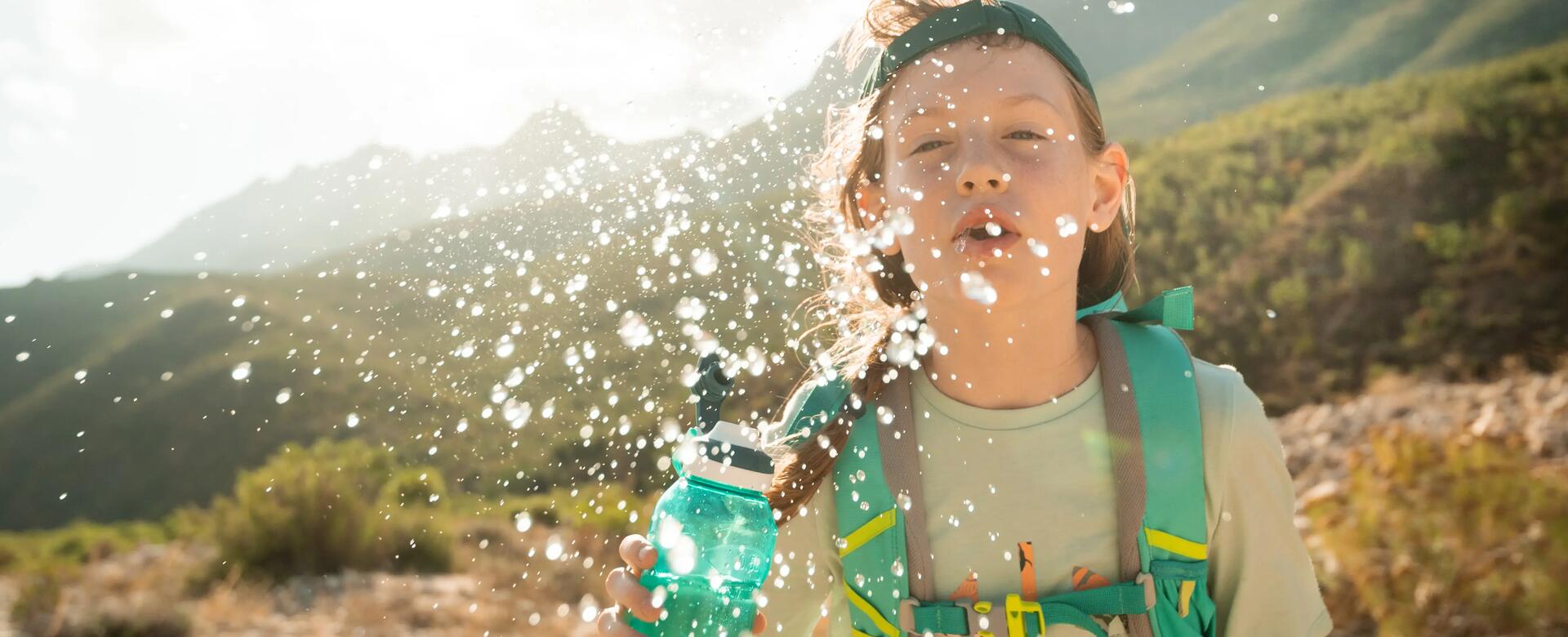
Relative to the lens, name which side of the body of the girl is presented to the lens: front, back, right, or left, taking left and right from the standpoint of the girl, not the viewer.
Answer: front

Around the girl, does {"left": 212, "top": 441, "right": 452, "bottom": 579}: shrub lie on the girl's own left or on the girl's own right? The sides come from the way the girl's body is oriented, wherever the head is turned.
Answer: on the girl's own right

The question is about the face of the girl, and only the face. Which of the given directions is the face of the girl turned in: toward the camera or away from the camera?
toward the camera

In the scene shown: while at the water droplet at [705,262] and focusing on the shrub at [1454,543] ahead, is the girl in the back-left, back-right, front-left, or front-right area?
front-right
